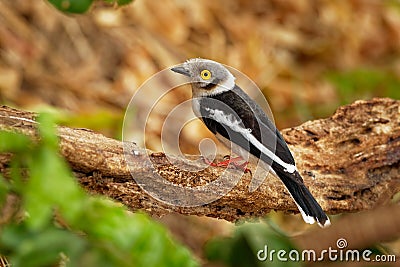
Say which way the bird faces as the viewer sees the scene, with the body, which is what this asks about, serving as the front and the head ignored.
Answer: to the viewer's left

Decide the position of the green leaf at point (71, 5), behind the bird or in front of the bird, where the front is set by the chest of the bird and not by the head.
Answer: in front

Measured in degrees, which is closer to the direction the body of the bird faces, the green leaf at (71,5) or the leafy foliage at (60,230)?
the green leaf
